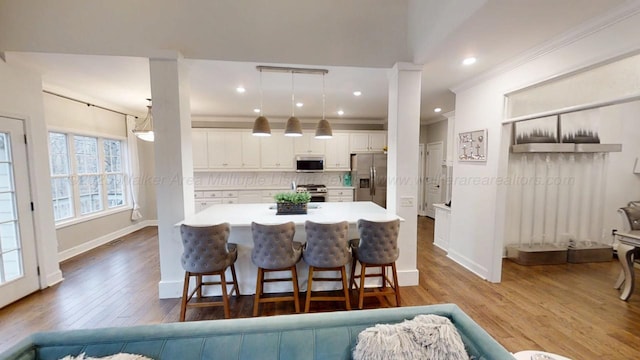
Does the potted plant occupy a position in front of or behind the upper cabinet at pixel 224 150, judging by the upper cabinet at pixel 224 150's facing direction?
in front

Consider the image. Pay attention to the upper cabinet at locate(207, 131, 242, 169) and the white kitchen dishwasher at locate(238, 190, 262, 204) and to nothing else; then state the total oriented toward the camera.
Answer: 2

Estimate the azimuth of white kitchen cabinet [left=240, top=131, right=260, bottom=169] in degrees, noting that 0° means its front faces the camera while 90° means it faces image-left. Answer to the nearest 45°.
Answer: approximately 0°

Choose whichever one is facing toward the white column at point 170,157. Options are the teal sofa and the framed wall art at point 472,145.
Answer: the framed wall art

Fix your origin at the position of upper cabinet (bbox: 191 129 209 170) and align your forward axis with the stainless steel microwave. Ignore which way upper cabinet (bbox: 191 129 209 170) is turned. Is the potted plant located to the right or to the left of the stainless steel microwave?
right

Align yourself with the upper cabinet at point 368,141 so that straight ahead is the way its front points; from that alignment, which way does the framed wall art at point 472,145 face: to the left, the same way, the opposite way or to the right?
to the right

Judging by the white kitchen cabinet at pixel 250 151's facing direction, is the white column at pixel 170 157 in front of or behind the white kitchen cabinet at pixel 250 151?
in front

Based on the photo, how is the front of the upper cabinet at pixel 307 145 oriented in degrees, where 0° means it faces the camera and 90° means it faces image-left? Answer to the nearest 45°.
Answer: approximately 0°

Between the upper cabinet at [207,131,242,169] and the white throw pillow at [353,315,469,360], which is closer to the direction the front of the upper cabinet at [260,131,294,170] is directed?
the white throw pillow

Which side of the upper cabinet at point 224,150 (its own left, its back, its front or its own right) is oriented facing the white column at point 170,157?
front

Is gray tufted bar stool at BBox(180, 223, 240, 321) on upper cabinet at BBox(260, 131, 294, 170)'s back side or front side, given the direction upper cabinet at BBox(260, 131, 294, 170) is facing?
on the front side

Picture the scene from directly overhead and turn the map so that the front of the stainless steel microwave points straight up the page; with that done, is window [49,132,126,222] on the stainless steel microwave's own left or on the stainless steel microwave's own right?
on the stainless steel microwave's own right
